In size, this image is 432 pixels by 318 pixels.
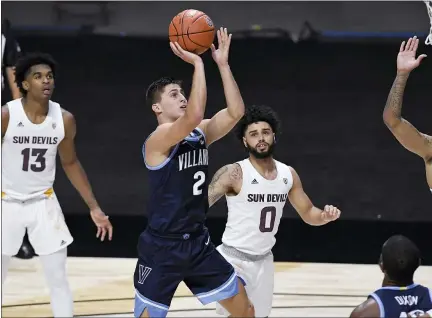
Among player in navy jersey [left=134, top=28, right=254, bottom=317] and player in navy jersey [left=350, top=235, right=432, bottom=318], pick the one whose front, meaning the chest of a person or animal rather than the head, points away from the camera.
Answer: player in navy jersey [left=350, top=235, right=432, bottom=318]

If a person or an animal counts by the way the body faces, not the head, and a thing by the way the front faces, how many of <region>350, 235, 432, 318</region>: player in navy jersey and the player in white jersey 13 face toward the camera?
1

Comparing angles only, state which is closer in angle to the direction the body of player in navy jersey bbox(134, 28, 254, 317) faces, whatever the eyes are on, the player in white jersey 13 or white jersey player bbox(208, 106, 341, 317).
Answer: the white jersey player

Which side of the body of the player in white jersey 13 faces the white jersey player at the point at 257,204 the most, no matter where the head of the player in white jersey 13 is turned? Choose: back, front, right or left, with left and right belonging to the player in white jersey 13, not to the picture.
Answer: left

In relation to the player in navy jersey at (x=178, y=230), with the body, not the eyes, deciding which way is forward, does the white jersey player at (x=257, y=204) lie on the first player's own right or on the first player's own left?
on the first player's own left

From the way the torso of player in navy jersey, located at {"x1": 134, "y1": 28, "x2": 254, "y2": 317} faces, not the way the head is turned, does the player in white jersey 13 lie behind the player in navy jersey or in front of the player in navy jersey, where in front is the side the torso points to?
behind

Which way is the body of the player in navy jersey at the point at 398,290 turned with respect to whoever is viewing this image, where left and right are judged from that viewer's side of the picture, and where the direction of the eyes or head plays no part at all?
facing away from the viewer

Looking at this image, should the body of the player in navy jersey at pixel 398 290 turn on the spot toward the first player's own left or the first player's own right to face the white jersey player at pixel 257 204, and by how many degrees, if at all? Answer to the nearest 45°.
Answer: approximately 45° to the first player's own left
